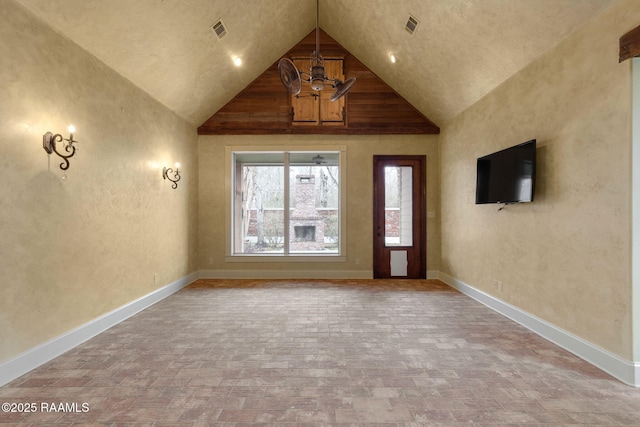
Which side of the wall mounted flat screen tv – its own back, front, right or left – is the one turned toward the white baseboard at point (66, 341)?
front

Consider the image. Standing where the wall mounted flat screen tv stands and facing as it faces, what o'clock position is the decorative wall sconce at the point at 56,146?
The decorative wall sconce is roughly at 12 o'clock from the wall mounted flat screen tv.

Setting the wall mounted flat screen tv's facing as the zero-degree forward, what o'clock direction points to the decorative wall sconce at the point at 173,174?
The decorative wall sconce is roughly at 1 o'clock from the wall mounted flat screen tv.

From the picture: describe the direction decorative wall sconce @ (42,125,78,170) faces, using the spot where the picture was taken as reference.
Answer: facing the viewer and to the right of the viewer

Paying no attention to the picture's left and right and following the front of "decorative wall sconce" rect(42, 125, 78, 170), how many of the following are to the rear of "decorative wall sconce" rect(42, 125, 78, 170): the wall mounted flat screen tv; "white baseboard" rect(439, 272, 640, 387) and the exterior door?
0

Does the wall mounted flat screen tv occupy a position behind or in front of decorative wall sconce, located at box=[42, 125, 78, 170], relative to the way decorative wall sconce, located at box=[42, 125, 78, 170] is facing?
in front

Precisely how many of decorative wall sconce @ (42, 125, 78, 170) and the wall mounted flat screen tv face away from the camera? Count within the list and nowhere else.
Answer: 0

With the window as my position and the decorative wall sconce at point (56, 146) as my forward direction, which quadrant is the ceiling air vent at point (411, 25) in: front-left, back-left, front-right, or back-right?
front-left

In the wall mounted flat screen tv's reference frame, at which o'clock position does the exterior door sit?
The exterior door is roughly at 3 o'clock from the wall mounted flat screen tv.

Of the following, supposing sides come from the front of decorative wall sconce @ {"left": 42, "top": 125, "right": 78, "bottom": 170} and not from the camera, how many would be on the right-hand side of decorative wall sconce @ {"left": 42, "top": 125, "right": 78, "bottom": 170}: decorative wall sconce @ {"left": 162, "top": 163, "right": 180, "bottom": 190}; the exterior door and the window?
0

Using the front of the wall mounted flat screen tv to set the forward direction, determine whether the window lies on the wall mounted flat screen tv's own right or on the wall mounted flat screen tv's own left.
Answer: on the wall mounted flat screen tv's own right

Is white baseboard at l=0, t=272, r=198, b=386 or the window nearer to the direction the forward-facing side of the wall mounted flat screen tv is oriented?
the white baseboard

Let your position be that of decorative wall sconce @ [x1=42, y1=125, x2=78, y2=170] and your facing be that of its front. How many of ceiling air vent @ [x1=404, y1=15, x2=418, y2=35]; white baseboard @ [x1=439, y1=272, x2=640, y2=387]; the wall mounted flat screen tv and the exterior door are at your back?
0

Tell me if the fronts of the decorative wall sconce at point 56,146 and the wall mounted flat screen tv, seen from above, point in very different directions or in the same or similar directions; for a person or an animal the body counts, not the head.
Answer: very different directions

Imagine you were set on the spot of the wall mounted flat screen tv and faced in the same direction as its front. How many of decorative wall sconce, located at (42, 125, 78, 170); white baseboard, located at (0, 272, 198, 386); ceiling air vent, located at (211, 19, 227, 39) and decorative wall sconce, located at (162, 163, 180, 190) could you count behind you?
0

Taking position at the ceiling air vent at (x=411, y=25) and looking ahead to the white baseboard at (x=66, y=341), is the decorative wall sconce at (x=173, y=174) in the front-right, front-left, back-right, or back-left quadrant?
front-right

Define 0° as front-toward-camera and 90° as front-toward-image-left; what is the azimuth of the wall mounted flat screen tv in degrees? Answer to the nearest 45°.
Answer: approximately 45°

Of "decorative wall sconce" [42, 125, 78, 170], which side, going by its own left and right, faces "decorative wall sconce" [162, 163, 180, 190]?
left
